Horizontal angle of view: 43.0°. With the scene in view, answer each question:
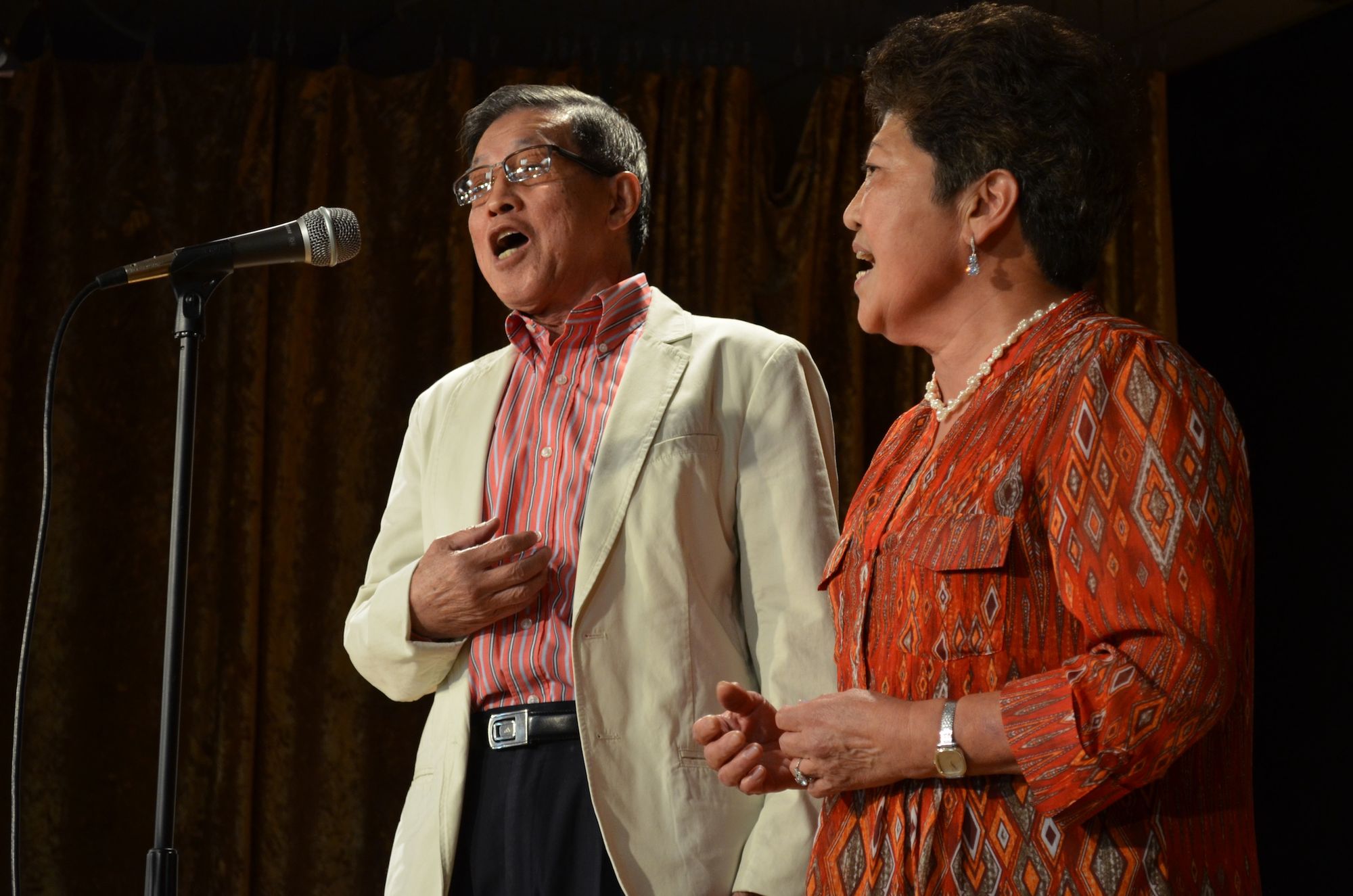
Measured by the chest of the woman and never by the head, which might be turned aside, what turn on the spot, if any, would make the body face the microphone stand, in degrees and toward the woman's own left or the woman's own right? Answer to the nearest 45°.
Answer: approximately 45° to the woman's own right

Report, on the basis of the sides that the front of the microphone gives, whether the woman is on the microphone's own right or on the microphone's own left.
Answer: on the microphone's own right

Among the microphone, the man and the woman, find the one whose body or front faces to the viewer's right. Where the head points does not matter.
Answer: the microphone

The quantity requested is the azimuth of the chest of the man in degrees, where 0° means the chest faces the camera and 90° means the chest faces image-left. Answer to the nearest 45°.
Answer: approximately 45°

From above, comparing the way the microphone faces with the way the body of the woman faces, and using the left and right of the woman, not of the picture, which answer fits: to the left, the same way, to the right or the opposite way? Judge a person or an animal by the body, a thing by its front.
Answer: the opposite way

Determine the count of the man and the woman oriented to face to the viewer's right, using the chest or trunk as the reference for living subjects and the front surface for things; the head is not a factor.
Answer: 0

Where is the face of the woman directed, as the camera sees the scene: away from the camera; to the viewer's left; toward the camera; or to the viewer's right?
to the viewer's left

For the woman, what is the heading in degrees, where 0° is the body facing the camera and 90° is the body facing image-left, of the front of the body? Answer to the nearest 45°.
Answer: approximately 45°

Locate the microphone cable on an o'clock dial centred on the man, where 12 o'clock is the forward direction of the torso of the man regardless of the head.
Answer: The microphone cable is roughly at 1 o'clock from the man.

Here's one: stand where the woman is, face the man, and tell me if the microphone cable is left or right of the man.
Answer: left

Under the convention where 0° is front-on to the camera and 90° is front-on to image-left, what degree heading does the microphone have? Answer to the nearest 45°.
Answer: approximately 270°
